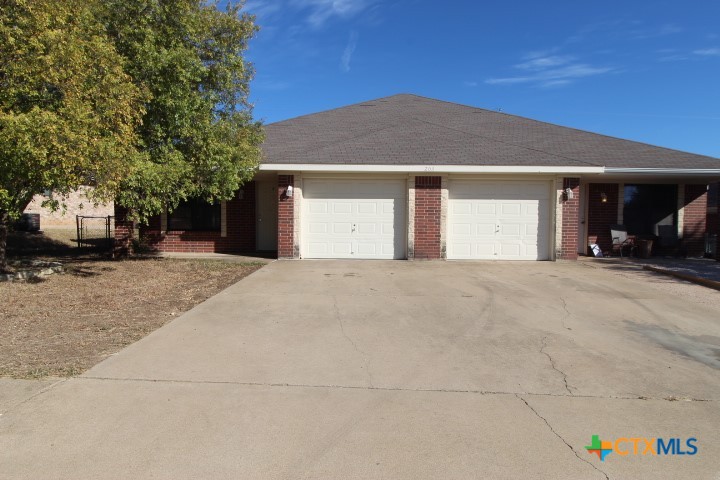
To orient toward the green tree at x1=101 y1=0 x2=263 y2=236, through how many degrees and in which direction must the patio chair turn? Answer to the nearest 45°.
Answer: approximately 90° to its right

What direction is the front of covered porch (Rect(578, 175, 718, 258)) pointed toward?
toward the camera

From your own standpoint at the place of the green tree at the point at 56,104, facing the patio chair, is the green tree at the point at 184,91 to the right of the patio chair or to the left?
left
